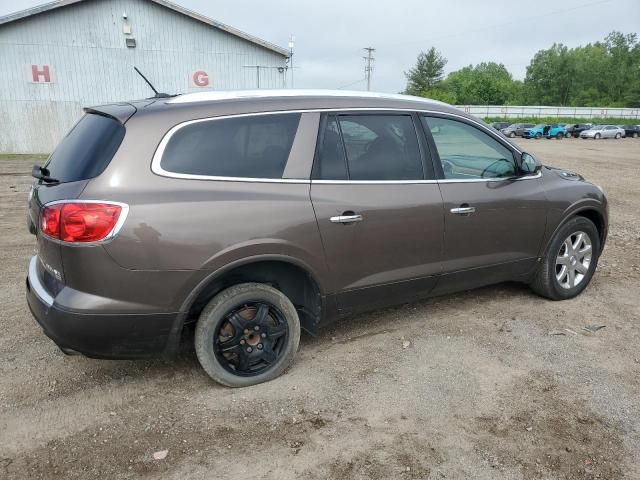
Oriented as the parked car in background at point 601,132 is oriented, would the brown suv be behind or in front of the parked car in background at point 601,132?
in front

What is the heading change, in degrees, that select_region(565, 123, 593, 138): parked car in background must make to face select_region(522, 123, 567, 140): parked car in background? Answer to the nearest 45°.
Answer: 0° — it already faces it

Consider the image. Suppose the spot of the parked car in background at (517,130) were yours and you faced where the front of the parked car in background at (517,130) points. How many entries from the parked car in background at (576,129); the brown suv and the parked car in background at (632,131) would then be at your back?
2

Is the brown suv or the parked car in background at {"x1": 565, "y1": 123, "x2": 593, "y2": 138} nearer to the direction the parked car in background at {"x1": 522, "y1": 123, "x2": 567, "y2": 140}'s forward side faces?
the brown suv

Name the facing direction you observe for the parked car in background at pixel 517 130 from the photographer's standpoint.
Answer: facing the viewer and to the left of the viewer

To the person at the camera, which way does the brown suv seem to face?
facing away from the viewer and to the right of the viewer

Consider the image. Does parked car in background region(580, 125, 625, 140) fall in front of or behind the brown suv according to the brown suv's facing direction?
in front

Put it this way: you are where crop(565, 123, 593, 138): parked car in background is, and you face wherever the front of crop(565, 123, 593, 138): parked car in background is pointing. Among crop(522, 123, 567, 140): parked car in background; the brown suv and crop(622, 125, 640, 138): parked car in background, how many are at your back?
1

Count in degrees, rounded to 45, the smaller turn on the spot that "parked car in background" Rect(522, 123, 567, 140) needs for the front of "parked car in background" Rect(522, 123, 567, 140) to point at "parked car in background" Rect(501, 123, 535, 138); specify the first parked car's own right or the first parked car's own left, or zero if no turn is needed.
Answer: approximately 45° to the first parked car's own right

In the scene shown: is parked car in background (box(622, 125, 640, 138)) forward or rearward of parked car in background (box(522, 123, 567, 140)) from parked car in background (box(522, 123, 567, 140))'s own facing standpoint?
rearward

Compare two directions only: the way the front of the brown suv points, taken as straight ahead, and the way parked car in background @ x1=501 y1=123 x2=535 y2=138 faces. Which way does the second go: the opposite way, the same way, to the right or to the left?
the opposite way

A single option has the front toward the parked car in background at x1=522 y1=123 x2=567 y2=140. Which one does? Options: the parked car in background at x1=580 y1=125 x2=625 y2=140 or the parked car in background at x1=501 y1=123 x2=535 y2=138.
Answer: the parked car in background at x1=580 y1=125 x2=625 y2=140

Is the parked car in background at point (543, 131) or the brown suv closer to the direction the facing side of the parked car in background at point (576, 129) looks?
the parked car in background

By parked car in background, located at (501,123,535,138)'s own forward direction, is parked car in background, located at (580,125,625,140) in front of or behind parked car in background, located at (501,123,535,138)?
behind
